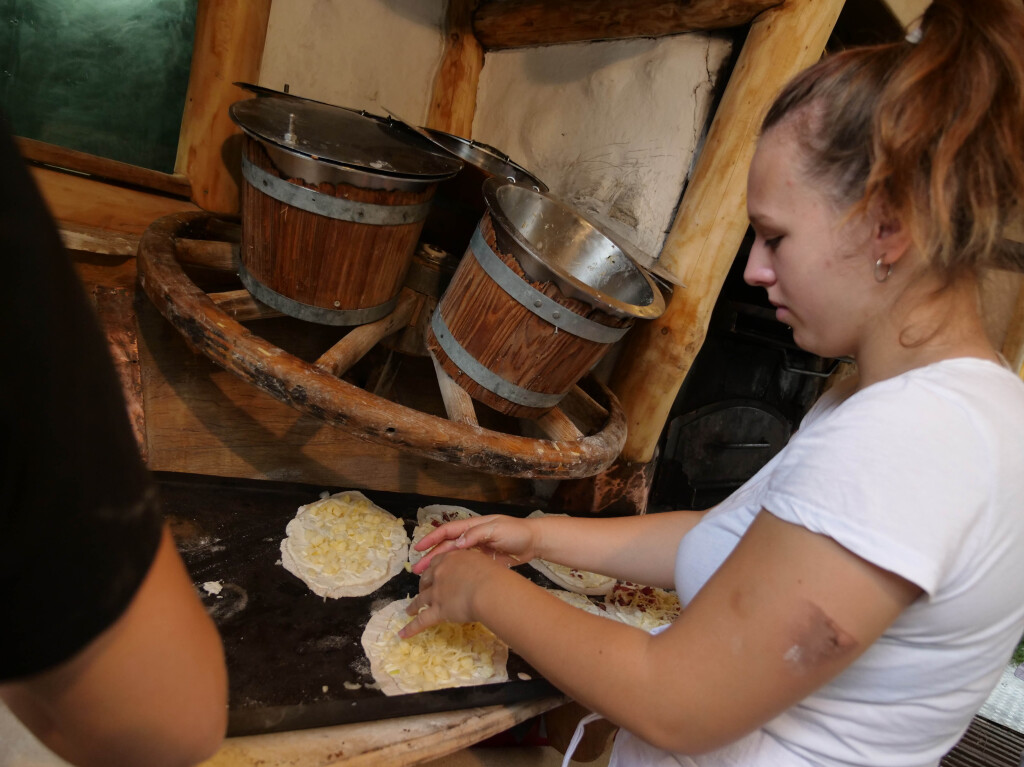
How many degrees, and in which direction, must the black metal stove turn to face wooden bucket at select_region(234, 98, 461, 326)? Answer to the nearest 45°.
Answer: approximately 45° to its right

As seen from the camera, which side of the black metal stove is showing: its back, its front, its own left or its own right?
front

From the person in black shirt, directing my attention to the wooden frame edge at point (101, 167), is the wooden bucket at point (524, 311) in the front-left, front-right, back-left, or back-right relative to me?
front-right

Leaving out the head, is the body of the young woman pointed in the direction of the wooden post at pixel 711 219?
no

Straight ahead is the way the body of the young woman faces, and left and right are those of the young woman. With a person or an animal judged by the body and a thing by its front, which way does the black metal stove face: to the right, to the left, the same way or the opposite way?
to the left

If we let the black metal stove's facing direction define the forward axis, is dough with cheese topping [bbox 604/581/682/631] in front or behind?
in front

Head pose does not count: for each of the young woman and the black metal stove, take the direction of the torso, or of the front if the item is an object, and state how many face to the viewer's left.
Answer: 1

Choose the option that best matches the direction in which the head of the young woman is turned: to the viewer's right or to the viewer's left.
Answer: to the viewer's left

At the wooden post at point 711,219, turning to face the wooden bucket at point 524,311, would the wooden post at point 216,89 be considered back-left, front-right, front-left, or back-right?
front-right

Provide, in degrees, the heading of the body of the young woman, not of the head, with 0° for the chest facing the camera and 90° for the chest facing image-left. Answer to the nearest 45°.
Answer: approximately 90°

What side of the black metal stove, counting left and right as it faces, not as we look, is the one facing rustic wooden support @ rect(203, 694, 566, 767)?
front
